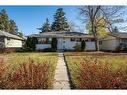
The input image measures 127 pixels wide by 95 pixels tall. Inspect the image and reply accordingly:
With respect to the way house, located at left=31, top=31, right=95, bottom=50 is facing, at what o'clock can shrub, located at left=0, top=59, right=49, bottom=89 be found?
The shrub is roughly at 12 o'clock from the house.

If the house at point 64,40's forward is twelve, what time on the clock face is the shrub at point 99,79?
The shrub is roughly at 12 o'clock from the house.

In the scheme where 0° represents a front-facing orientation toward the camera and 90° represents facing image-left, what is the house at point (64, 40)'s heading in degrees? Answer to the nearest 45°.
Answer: approximately 0°
